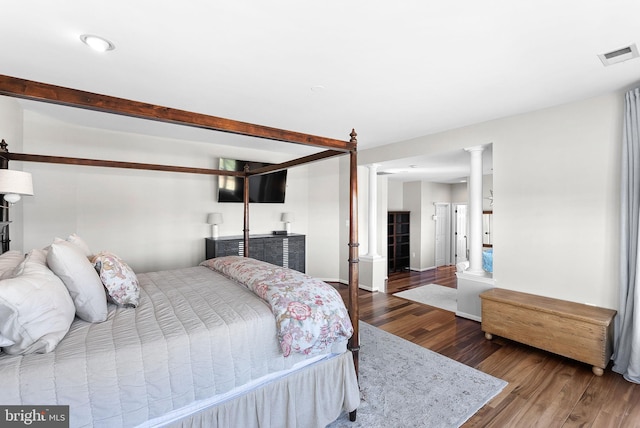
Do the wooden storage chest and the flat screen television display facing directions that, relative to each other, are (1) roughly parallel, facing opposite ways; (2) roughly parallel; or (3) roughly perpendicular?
roughly perpendicular

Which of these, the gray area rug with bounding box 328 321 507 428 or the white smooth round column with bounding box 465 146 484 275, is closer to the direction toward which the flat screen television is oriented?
the gray area rug

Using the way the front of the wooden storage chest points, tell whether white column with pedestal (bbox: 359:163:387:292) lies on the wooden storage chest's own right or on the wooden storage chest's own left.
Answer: on the wooden storage chest's own right

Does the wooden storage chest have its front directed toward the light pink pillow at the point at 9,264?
yes

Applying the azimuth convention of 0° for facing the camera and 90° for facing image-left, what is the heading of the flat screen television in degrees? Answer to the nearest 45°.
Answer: approximately 0°

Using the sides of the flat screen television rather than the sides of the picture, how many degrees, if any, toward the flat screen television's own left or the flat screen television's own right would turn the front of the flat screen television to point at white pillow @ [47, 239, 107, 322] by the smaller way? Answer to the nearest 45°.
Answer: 0° — it already faces it

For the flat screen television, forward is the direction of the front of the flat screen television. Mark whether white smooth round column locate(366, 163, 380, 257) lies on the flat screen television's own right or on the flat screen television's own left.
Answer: on the flat screen television's own left

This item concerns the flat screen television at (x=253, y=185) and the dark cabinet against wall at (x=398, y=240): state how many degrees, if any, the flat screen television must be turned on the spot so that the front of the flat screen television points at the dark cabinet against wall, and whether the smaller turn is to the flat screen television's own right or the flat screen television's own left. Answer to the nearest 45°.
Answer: approximately 135° to the flat screen television's own left

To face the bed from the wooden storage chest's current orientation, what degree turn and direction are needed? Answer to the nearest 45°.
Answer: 0° — it already faces it

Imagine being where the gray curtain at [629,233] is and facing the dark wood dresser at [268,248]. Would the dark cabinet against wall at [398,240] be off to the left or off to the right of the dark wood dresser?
right
